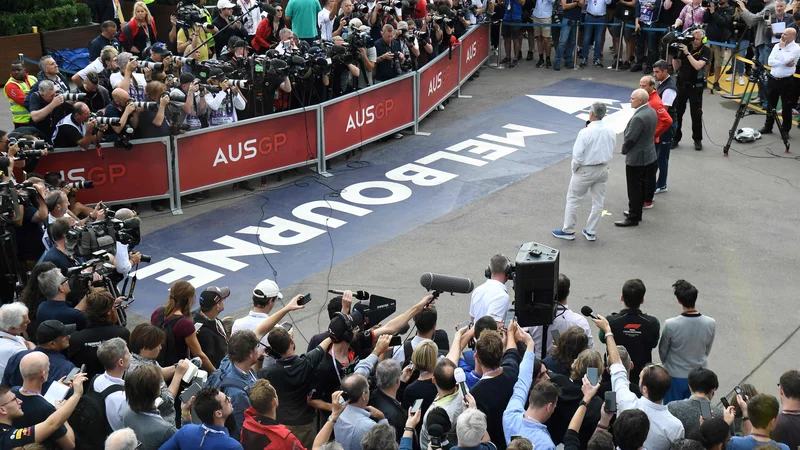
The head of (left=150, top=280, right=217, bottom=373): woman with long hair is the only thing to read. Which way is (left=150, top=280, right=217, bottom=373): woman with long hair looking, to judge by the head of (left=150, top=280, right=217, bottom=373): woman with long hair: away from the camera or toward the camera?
away from the camera

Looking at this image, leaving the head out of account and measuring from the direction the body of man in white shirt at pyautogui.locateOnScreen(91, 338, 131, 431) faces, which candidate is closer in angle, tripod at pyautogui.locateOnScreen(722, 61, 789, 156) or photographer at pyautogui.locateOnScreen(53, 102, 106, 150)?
the tripod

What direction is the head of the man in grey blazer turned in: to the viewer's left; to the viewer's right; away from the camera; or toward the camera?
to the viewer's left

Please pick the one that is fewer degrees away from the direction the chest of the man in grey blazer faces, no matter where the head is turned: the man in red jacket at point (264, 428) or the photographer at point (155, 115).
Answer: the photographer

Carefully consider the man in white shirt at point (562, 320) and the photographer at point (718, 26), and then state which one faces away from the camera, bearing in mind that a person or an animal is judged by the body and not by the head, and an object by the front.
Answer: the man in white shirt

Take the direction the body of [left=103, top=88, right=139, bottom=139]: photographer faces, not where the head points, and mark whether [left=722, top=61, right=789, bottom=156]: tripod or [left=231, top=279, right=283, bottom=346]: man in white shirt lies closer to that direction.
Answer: the tripod

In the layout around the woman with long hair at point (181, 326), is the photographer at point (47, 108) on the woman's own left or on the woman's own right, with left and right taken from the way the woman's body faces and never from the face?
on the woman's own left

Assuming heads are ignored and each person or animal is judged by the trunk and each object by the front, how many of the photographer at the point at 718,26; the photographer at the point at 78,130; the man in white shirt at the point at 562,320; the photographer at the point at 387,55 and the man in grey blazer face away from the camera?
1

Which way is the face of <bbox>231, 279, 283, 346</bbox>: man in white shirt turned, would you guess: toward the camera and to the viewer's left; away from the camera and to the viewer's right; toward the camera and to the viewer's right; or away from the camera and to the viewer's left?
away from the camera and to the viewer's right

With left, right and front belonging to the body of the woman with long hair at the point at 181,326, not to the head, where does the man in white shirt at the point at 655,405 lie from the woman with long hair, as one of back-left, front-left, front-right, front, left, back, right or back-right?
right

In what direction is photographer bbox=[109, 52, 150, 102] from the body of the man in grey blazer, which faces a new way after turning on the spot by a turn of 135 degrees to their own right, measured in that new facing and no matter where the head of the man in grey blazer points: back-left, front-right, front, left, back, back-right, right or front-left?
back-left

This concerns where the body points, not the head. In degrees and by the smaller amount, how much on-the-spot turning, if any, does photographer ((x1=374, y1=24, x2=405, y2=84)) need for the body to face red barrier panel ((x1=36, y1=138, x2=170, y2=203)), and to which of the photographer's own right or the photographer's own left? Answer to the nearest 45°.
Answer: approximately 90° to the photographer's own right

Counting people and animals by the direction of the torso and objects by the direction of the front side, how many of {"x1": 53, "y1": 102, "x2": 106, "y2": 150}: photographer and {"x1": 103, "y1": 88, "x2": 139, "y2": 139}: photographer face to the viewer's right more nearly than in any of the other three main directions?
2

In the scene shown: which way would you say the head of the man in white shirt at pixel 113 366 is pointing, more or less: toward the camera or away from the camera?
away from the camera

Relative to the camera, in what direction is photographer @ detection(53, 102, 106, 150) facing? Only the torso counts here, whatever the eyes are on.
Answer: to the viewer's right

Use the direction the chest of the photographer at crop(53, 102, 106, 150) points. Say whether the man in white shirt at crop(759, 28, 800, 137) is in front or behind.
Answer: in front

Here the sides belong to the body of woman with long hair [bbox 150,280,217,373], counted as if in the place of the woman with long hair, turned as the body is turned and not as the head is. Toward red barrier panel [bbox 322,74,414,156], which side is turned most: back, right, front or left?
front

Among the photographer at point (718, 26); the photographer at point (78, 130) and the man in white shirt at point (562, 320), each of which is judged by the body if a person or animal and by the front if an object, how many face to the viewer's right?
1
